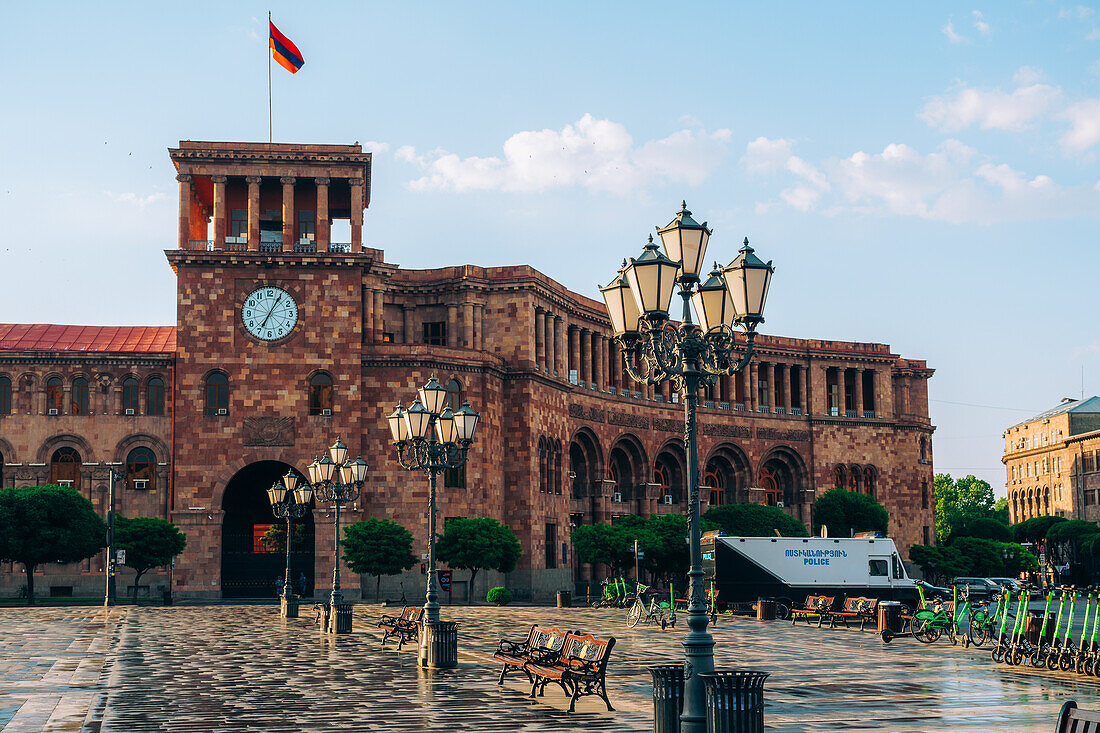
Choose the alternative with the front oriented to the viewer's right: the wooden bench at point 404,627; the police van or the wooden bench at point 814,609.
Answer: the police van

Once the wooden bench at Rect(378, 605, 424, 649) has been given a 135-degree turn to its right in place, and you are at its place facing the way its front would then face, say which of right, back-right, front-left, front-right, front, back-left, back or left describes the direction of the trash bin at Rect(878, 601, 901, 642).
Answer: right

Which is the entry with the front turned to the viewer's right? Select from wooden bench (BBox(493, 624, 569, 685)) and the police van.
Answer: the police van

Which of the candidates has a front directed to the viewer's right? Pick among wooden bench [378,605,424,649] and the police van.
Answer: the police van

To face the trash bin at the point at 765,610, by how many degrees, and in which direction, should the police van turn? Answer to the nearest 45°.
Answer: approximately 135° to its right

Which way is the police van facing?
to the viewer's right

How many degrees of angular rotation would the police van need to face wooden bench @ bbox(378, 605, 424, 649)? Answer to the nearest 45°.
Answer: approximately 135° to its right

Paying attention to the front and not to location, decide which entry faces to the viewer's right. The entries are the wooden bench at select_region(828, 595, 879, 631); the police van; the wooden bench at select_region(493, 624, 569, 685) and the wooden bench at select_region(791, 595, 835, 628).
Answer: the police van

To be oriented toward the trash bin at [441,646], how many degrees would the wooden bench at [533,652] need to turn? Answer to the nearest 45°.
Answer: approximately 90° to its right

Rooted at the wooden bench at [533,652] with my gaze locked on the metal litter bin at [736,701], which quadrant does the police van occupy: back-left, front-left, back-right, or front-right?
back-left

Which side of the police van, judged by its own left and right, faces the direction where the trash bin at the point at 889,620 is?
right
